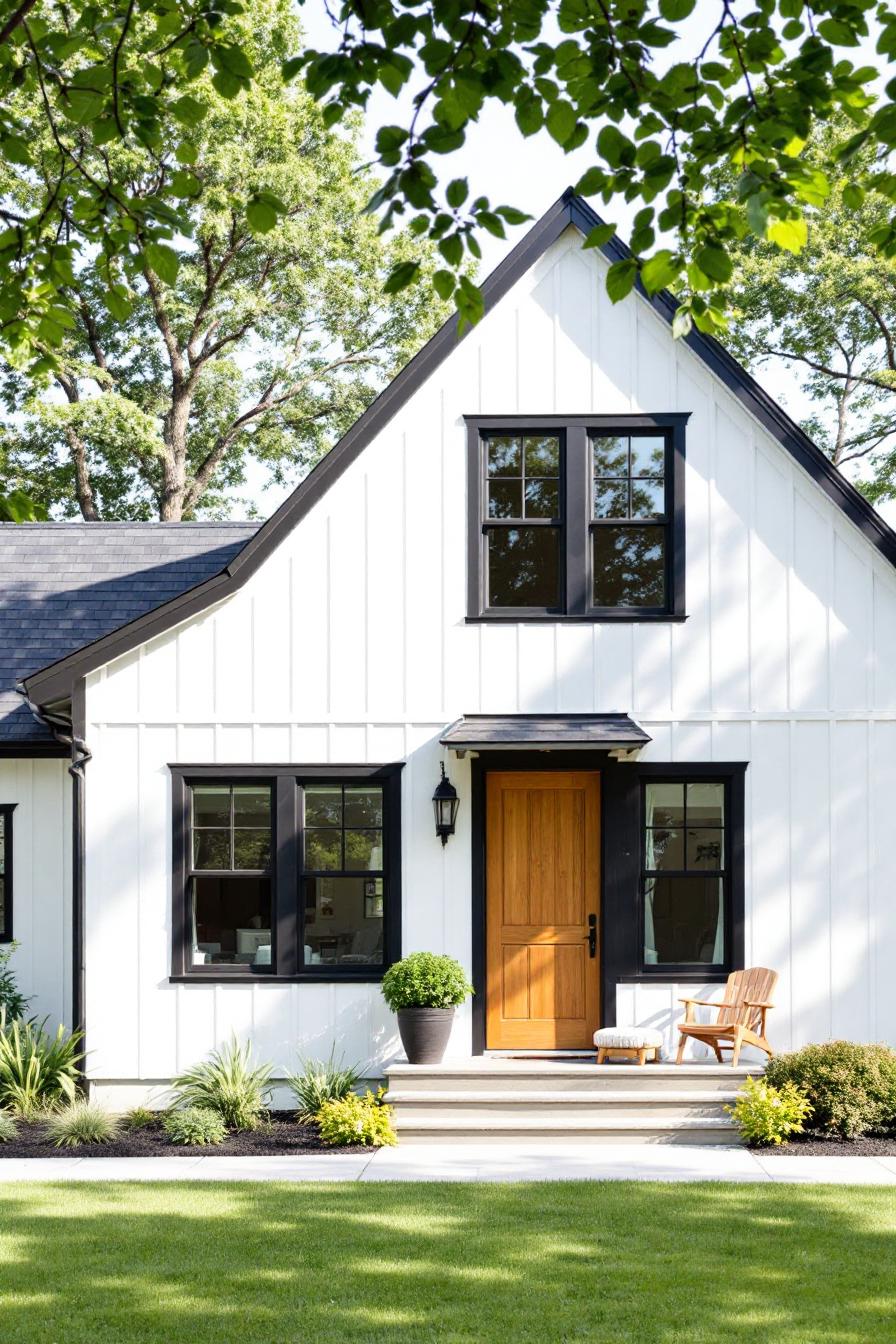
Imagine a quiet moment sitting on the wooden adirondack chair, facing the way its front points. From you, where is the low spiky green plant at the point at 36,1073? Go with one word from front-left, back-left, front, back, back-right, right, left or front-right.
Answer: front-right

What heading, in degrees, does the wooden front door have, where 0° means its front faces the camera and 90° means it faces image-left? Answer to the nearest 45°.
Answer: approximately 0°

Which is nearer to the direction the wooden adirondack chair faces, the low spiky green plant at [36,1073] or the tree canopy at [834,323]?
the low spiky green plant

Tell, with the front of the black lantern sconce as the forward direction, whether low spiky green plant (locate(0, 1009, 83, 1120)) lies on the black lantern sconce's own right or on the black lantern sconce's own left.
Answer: on the black lantern sconce's own right

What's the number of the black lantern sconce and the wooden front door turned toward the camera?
2

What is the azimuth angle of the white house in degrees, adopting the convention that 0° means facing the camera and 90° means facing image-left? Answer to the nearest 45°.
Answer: approximately 0°

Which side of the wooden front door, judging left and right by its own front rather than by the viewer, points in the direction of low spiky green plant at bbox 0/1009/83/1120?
right
